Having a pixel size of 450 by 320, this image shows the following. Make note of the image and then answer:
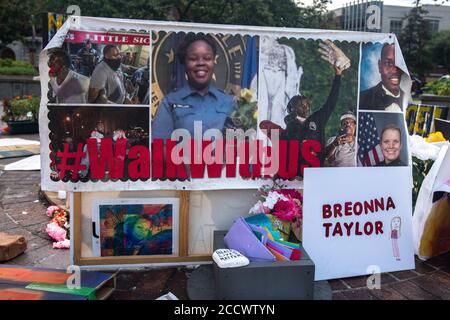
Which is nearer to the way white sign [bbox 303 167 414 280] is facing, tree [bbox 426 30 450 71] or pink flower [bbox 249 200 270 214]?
the pink flower

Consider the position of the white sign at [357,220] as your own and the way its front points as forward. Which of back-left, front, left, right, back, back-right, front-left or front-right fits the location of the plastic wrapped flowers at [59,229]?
right

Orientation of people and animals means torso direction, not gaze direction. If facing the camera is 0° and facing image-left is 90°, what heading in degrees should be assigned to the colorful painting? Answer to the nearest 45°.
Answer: approximately 0°

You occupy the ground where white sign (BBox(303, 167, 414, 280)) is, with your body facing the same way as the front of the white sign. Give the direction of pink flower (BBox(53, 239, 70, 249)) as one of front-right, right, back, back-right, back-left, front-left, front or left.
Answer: right

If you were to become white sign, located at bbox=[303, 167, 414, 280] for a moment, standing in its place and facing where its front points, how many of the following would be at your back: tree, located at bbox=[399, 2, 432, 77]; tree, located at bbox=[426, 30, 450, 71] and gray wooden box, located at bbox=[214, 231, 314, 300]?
2
